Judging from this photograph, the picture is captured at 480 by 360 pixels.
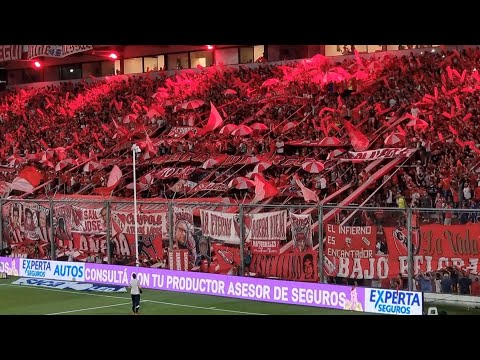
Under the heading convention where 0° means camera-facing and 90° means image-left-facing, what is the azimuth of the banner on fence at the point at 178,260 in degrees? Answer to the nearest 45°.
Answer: approximately 0°

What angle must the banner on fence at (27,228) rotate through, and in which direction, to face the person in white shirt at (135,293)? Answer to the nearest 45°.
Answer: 0° — it already faces them

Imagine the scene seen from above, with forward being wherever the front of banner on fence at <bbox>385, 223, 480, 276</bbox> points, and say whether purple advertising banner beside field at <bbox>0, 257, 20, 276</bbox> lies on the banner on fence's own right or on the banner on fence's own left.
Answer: on the banner on fence's own right

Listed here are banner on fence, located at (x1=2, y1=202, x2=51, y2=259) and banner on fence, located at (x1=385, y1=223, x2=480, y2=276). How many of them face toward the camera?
2

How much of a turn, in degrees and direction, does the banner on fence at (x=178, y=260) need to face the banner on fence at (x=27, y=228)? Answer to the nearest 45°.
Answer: approximately 135° to its right

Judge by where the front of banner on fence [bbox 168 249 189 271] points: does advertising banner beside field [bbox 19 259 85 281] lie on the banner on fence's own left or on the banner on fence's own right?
on the banner on fence's own right

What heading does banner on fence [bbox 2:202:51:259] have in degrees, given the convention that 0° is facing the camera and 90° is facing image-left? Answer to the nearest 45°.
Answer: approximately 0°
